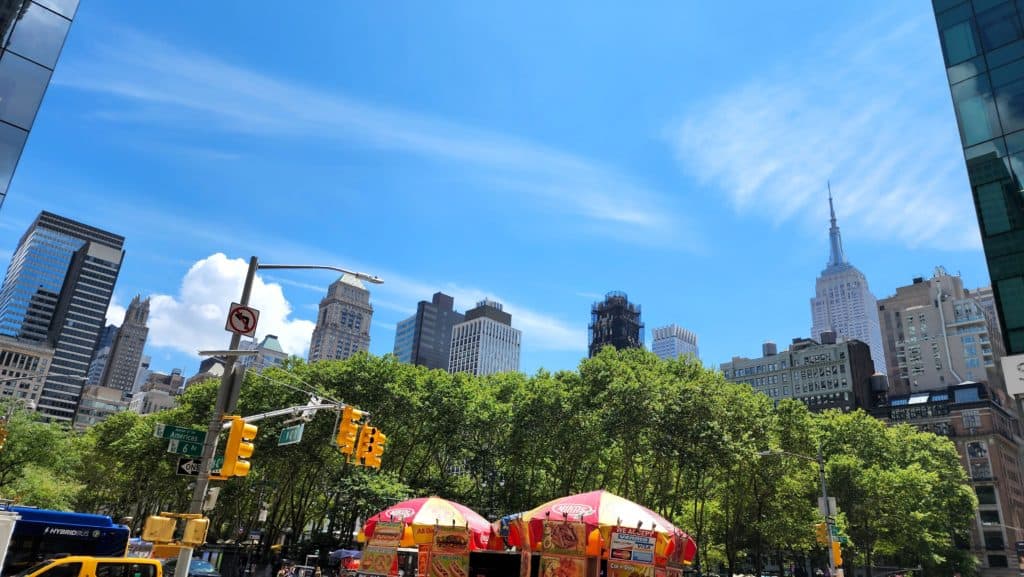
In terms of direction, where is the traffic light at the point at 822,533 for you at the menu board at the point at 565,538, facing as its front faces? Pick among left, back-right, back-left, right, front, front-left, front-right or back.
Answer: back-left

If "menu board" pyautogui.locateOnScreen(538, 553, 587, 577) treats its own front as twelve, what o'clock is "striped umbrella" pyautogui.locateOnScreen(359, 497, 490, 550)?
The striped umbrella is roughly at 4 o'clock from the menu board.

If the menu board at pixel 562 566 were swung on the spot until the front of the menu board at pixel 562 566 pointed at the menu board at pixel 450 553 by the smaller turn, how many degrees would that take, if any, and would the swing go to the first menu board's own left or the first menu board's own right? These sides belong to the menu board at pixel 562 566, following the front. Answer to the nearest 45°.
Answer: approximately 135° to the first menu board's own right

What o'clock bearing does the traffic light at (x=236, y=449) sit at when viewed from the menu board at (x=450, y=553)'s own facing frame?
The traffic light is roughly at 1 o'clock from the menu board.

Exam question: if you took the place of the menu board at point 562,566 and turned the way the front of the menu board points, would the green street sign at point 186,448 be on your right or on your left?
on your right

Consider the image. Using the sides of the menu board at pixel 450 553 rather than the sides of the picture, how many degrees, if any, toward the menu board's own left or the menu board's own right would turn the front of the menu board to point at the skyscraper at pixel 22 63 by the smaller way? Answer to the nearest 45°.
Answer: approximately 90° to the menu board's own right

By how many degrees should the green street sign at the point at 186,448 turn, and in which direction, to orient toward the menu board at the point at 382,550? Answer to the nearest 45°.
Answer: approximately 135° to its left

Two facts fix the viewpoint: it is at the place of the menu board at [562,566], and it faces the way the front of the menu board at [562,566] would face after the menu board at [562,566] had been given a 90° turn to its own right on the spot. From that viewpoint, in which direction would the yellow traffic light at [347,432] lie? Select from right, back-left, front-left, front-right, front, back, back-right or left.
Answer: front

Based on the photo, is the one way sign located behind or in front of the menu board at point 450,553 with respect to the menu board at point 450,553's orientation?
in front

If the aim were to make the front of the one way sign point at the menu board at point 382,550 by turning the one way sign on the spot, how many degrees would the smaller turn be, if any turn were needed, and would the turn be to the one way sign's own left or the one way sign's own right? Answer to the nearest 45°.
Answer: approximately 135° to the one way sign's own left
